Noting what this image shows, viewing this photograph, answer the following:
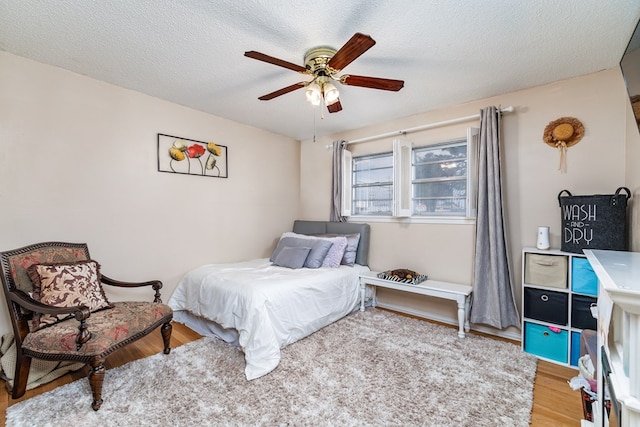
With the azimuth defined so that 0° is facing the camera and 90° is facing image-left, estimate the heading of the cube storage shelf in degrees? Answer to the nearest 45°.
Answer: approximately 45°

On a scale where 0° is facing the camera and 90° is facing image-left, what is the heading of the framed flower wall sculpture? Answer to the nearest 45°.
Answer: approximately 315°

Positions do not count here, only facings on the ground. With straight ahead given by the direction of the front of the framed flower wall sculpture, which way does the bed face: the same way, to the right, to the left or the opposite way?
to the right

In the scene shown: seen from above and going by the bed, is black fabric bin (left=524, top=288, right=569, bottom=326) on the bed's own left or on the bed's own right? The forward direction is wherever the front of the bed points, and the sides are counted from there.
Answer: on the bed's own left

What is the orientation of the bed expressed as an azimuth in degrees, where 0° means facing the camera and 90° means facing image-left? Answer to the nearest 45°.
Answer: approximately 45°

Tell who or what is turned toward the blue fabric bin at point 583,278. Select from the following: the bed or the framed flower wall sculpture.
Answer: the framed flower wall sculpture

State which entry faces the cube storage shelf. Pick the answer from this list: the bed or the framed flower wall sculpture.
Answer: the framed flower wall sculpture

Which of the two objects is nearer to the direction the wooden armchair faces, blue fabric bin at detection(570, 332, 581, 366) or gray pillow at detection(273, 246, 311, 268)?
the blue fabric bin

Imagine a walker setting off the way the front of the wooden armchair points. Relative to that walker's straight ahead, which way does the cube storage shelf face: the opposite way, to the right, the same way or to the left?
to the right

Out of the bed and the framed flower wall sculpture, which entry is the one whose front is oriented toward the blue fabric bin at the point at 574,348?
the framed flower wall sculpture

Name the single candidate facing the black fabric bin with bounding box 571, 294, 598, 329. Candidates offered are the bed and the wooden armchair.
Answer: the wooden armchair
